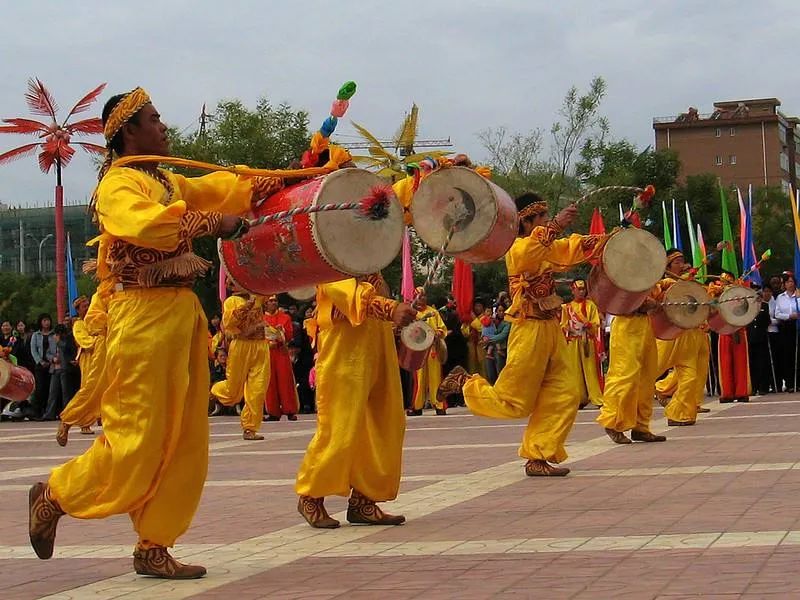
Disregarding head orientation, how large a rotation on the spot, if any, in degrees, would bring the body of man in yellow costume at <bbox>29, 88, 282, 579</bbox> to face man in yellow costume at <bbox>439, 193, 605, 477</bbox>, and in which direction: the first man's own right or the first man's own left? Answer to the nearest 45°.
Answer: approximately 45° to the first man's own left

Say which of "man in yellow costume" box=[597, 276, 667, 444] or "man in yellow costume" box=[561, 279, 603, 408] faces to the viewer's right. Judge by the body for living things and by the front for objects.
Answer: "man in yellow costume" box=[597, 276, 667, 444]

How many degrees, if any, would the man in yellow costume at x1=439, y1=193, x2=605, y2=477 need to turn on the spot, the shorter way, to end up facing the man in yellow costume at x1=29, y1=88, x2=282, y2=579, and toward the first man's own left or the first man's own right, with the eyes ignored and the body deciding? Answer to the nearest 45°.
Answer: approximately 135° to the first man's own right

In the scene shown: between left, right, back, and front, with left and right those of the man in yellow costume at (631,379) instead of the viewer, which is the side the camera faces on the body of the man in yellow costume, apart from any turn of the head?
right

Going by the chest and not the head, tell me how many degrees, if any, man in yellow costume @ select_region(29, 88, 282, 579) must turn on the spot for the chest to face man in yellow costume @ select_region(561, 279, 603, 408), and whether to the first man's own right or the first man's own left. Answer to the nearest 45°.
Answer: approximately 45° to the first man's own left

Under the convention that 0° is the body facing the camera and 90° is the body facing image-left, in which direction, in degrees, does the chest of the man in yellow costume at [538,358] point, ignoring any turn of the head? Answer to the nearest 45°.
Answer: approximately 270°

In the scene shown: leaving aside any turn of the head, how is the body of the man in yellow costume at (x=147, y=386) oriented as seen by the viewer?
to the viewer's right

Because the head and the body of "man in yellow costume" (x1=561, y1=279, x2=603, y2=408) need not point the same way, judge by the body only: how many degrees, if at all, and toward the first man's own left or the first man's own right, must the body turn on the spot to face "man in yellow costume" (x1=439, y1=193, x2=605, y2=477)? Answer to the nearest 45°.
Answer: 0° — they already face them

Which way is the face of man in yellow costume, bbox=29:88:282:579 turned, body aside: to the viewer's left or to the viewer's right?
to the viewer's right

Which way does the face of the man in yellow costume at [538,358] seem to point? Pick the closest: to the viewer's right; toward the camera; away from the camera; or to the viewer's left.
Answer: to the viewer's right
